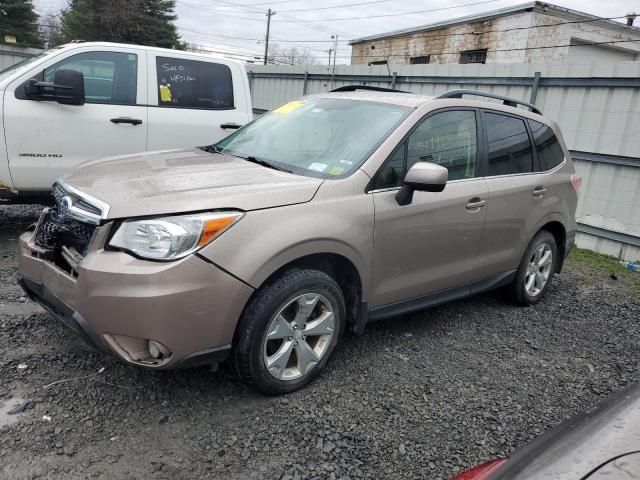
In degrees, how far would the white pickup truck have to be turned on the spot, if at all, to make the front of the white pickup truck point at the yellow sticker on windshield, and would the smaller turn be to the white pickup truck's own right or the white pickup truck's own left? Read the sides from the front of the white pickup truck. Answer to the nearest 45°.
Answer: approximately 135° to the white pickup truck's own left

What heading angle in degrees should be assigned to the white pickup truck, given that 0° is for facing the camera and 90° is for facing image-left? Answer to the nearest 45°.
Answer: approximately 90°

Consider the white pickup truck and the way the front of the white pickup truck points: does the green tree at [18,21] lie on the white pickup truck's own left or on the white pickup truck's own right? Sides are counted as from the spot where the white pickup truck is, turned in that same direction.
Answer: on the white pickup truck's own right

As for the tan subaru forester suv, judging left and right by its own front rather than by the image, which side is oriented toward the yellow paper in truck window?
right

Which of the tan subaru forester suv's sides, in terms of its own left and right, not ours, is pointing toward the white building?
back

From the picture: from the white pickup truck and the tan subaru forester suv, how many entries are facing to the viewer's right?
0

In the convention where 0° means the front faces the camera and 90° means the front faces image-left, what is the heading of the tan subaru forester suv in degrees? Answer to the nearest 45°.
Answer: approximately 45°

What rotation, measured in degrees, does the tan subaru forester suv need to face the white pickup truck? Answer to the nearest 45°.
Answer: approximately 90° to its right

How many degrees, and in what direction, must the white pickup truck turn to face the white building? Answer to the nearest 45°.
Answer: approximately 135° to its right

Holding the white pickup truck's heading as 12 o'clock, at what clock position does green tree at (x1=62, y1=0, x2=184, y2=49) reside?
The green tree is roughly at 3 o'clock from the white pickup truck.

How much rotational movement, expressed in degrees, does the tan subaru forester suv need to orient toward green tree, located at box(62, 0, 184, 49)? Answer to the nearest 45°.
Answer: approximately 135° to its right

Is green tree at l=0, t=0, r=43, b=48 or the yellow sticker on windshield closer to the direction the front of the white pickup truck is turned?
the green tree

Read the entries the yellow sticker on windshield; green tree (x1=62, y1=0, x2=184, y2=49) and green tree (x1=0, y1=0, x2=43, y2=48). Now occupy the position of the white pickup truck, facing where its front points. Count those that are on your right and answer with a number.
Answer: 2

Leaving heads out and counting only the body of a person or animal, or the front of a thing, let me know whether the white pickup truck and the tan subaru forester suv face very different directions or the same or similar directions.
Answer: same or similar directions
